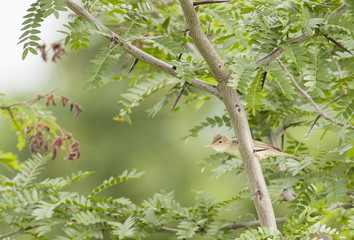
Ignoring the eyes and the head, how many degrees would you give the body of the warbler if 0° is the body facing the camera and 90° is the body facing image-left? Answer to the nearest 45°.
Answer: approximately 90°
